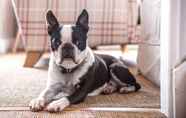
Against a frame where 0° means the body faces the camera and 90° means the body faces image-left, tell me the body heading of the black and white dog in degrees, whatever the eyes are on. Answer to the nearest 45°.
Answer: approximately 45°
